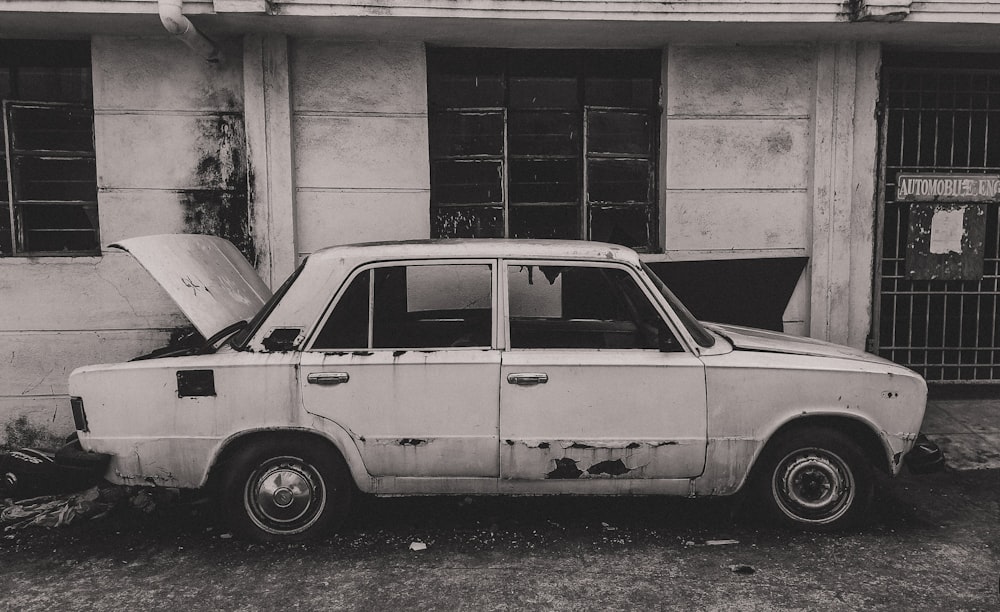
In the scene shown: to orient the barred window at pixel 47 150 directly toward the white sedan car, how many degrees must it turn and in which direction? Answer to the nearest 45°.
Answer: approximately 45° to its left

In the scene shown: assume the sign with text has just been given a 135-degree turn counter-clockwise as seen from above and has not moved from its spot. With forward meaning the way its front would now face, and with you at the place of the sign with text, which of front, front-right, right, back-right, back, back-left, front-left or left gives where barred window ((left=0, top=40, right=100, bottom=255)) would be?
back

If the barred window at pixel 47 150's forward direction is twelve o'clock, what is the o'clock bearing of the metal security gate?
The metal security gate is roughly at 10 o'clock from the barred window.

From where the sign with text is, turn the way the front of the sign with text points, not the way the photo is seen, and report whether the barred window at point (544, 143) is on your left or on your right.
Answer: on your right

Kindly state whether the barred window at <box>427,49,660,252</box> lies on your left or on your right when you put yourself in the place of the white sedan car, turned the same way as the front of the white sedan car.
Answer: on your left

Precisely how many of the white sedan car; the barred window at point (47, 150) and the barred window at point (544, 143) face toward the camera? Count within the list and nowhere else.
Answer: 2

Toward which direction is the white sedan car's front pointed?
to the viewer's right

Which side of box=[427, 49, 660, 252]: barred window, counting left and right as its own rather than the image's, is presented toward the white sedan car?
front

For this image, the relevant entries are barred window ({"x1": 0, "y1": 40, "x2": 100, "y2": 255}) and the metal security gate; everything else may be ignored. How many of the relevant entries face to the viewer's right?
0

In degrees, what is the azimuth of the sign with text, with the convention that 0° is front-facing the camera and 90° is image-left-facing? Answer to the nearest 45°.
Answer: approximately 0°

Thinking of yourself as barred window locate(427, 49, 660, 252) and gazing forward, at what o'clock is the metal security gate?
The metal security gate is roughly at 9 o'clock from the barred window.

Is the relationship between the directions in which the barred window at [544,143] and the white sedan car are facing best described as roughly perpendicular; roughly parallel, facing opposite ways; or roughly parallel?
roughly perpendicular
